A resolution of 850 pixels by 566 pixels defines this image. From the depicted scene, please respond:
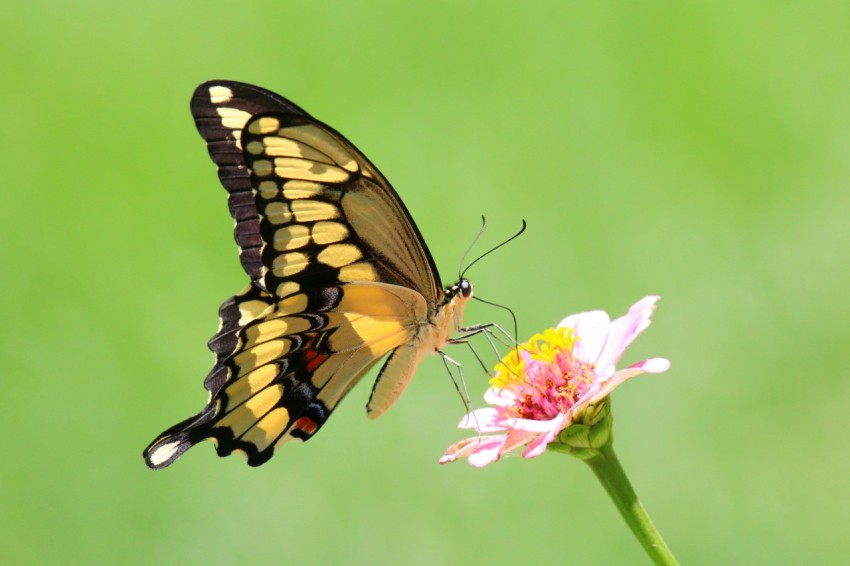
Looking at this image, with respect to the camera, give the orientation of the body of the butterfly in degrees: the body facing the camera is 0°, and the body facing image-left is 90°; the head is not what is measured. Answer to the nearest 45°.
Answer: approximately 270°
